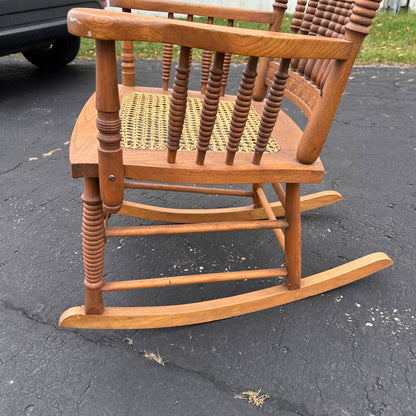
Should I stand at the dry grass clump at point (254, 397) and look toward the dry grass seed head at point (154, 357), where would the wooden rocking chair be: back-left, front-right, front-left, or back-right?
front-right

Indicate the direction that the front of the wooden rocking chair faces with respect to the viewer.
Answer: facing to the left of the viewer

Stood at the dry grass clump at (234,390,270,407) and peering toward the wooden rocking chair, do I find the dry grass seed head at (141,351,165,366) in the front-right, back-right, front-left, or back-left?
front-left

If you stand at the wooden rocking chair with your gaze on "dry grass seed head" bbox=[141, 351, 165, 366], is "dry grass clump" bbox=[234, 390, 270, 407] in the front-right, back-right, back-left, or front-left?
front-left
